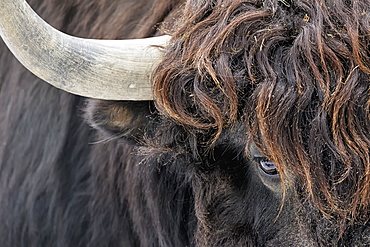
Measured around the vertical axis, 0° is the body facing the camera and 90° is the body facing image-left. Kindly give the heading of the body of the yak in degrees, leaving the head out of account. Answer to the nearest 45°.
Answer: approximately 315°
